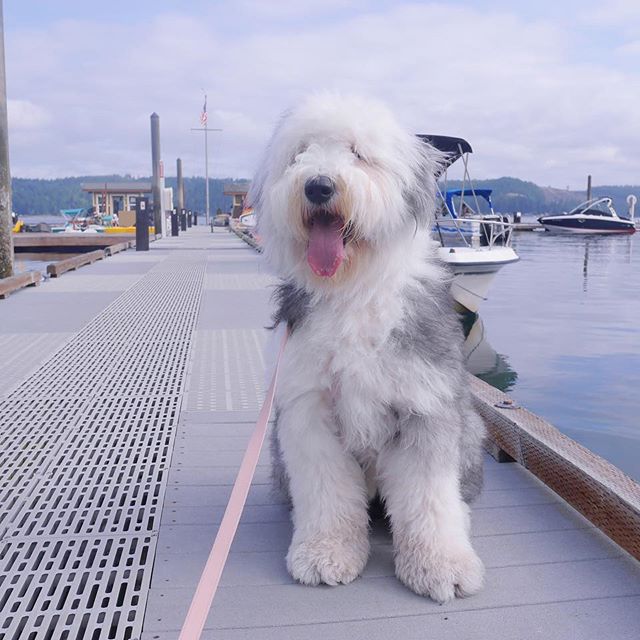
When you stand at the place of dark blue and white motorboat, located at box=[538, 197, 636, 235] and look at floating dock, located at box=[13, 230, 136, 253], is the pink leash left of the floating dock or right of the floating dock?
left

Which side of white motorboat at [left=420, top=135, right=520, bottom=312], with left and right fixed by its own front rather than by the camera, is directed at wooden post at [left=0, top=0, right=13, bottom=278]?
right

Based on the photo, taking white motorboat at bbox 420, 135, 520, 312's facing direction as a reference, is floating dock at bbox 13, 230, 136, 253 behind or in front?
behind

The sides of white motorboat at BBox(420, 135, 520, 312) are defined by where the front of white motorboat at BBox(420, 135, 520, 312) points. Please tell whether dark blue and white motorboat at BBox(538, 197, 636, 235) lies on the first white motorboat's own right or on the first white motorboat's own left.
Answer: on the first white motorboat's own left

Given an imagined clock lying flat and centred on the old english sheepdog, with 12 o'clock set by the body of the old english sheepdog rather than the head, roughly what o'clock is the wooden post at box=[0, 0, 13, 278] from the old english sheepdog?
The wooden post is roughly at 5 o'clock from the old english sheepdog.

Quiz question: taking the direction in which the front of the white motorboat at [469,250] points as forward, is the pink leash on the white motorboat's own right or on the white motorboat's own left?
on the white motorboat's own right

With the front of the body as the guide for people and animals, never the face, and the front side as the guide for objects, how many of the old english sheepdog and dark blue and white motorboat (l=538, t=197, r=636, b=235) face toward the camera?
1

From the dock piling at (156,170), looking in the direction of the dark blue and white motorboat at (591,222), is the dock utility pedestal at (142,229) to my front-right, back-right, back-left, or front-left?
back-right

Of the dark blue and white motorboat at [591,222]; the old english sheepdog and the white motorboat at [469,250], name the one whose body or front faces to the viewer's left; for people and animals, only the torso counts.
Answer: the dark blue and white motorboat at [591,222]

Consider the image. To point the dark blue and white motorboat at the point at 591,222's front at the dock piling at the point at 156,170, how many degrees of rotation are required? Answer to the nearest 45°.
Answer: approximately 45° to its left

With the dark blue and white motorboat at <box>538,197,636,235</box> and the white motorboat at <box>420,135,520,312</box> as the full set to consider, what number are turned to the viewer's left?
1

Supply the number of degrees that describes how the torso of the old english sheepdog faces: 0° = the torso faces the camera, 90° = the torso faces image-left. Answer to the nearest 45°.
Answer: approximately 0°

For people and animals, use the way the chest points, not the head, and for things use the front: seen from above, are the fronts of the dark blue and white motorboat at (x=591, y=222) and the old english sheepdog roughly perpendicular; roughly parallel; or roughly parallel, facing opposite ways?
roughly perpendicular

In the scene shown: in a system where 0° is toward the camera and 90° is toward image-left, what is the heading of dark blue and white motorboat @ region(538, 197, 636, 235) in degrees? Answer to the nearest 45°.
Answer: approximately 90°

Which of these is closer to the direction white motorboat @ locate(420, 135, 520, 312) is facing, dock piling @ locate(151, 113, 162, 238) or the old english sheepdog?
the old english sheepdog

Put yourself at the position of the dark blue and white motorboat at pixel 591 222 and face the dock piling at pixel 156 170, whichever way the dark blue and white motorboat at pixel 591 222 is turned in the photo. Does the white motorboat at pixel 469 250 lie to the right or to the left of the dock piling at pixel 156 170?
left
